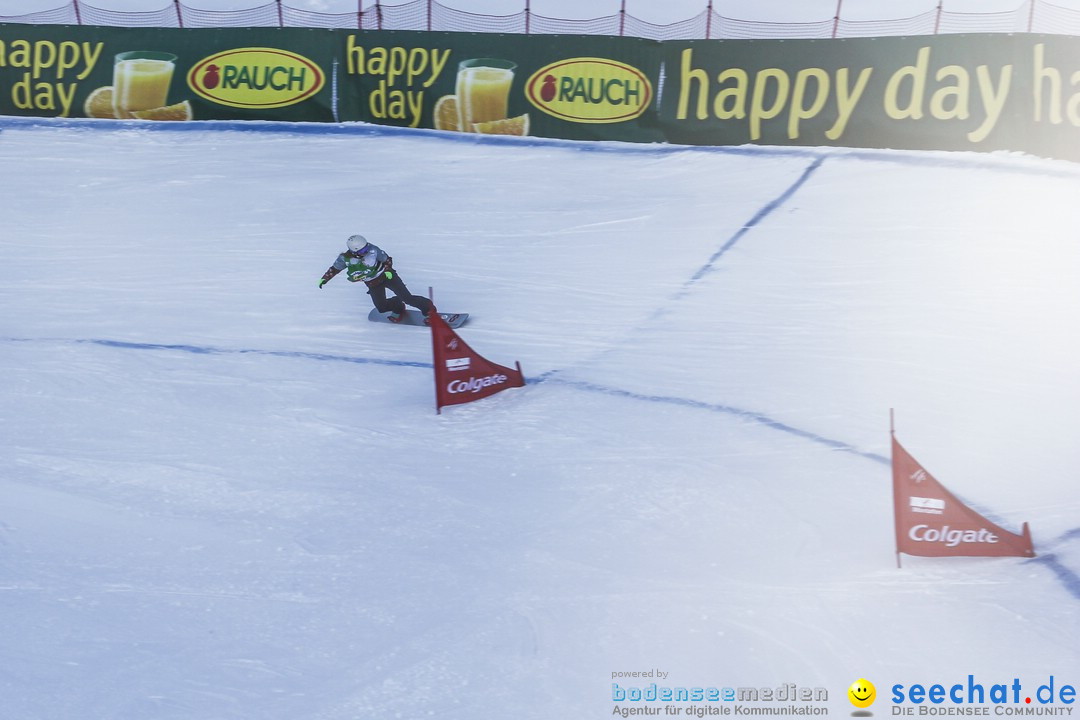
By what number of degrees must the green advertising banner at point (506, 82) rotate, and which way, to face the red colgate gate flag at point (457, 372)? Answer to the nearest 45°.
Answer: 0° — it already faces it

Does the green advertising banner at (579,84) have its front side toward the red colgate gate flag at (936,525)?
yes

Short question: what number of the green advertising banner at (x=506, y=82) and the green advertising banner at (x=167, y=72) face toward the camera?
2

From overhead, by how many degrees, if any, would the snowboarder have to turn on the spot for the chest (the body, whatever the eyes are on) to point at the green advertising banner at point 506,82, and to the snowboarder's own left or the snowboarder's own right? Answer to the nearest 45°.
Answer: approximately 135° to the snowboarder's own right

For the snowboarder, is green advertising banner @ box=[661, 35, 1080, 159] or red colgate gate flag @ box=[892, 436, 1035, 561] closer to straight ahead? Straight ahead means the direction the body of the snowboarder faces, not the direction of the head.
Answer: the red colgate gate flag

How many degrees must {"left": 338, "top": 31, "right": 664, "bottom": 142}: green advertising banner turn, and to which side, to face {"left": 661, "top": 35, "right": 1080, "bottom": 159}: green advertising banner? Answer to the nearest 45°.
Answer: approximately 90° to its left

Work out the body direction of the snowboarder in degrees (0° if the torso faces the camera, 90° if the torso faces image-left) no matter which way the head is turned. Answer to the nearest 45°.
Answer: approximately 45°
